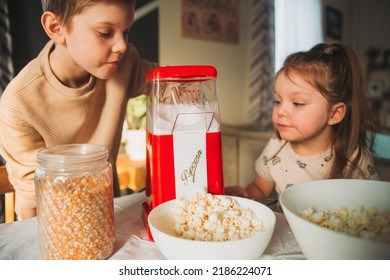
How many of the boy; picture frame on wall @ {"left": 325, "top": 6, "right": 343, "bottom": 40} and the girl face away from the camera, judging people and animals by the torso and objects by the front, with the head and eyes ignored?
0

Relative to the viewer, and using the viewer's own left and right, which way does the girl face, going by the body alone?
facing the viewer and to the left of the viewer

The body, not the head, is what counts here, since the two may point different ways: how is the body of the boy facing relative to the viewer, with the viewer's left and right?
facing the viewer and to the right of the viewer

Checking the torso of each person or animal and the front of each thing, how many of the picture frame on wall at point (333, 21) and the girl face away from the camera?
0

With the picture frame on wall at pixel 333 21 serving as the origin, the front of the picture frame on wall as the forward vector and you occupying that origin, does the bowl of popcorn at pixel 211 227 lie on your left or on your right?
on your right

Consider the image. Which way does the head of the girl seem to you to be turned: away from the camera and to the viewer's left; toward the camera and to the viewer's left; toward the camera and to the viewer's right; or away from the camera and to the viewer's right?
toward the camera and to the viewer's left

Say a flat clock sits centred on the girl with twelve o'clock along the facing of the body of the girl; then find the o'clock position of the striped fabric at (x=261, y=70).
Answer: The striped fabric is roughly at 4 o'clock from the girl.

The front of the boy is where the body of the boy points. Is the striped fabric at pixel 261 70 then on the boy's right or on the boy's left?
on the boy's left

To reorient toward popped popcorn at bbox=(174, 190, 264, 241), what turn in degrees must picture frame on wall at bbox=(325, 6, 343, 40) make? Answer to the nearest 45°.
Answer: approximately 45° to its right

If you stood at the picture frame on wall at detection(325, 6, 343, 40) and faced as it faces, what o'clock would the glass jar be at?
The glass jar is roughly at 2 o'clock from the picture frame on wall.

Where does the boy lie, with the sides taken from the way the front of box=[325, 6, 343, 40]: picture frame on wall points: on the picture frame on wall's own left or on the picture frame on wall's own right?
on the picture frame on wall's own right
